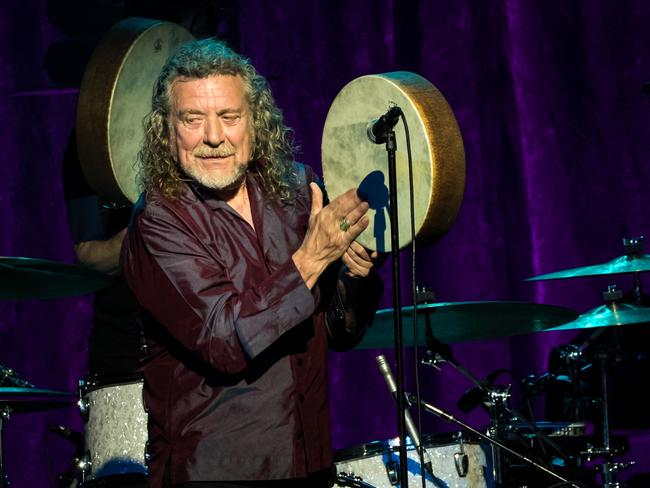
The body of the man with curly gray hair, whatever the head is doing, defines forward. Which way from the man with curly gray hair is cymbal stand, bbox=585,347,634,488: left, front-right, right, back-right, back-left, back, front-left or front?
left

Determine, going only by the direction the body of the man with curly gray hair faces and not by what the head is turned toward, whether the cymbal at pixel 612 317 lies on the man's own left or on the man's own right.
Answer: on the man's own left

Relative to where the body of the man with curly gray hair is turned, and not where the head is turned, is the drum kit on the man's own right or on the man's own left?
on the man's own left

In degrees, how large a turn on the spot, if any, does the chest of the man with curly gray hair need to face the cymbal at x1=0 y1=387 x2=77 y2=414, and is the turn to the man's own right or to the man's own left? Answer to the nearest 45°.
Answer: approximately 180°

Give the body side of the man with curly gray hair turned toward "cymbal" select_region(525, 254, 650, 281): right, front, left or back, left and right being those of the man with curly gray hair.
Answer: left

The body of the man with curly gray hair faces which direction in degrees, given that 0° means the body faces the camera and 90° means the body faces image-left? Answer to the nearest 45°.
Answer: approximately 315°
